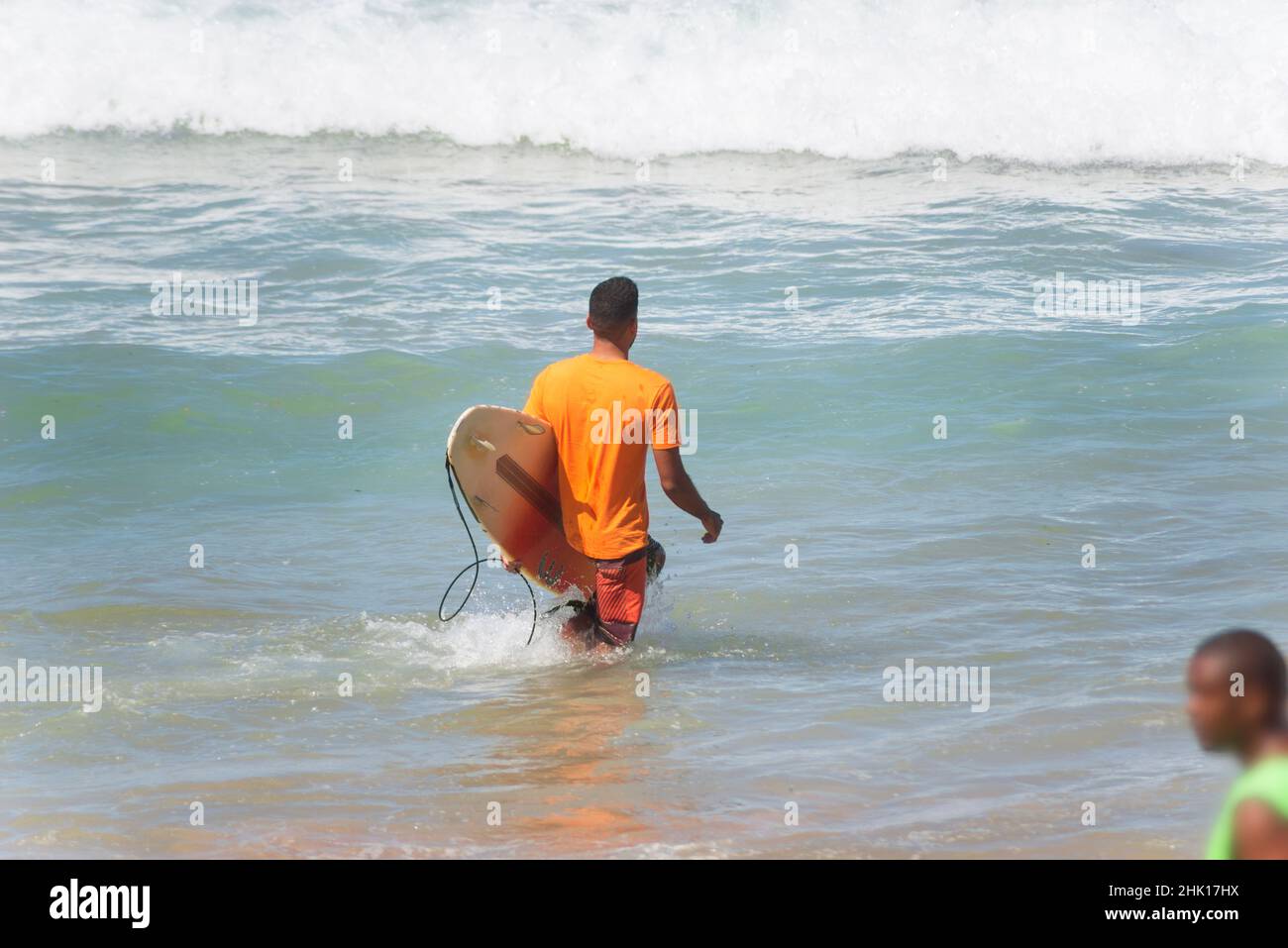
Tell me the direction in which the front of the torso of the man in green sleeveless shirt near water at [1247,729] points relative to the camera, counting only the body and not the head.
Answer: to the viewer's left

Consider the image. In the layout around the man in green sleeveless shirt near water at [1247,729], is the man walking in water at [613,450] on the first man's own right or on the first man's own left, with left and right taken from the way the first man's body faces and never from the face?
on the first man's own right

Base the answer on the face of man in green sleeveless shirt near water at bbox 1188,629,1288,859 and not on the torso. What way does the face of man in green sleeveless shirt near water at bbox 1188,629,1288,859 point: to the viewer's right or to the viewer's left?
to the viewer's left
